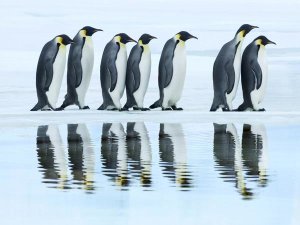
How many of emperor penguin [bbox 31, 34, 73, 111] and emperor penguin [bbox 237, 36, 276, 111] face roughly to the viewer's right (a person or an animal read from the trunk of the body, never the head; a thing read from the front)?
2

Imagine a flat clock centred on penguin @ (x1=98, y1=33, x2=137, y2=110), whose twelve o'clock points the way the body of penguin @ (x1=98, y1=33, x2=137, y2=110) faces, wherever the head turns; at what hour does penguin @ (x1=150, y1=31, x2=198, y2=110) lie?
penguin @ (x1=150, y1=31, x2=198, y2=110) is roughly at 12 o'clock from penguin @ (x1=98, y1=33, x2=137, y2=110).

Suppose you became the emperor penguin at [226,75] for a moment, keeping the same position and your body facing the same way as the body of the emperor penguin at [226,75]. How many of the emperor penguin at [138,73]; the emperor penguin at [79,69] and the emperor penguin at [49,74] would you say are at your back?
3

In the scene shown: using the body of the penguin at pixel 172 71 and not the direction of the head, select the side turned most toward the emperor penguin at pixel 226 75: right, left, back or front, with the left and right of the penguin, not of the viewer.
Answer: front

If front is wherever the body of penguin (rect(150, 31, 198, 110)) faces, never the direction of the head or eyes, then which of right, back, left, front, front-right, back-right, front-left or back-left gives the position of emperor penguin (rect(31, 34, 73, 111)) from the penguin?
back

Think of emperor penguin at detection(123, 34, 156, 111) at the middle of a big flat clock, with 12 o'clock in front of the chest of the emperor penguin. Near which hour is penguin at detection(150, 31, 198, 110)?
The penguin is roughly at 12 o'clock from the emperor penguin.

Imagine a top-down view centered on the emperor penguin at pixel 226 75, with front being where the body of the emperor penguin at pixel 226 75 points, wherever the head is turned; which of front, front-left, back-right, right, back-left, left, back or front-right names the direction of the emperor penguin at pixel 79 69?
back

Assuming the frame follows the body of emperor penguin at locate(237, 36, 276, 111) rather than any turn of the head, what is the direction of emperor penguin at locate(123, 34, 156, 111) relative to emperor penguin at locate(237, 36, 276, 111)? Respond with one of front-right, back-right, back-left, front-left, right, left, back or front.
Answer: back

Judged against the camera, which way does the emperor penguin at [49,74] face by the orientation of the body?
to the viewer's right

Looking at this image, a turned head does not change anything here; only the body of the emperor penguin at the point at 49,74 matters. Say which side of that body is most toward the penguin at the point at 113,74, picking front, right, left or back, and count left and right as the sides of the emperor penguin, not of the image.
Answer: front

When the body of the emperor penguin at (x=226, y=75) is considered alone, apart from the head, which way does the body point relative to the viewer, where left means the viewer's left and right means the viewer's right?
facing to the right of the viewer

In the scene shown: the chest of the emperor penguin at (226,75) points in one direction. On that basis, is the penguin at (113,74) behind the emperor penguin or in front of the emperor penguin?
behind

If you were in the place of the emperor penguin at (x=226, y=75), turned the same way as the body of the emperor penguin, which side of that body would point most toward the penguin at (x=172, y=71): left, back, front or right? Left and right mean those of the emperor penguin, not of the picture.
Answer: back
